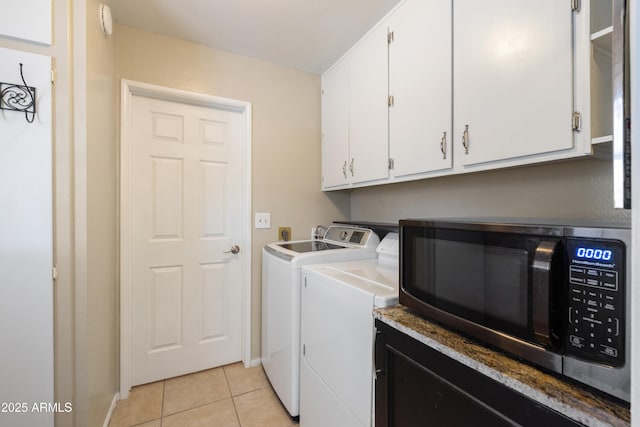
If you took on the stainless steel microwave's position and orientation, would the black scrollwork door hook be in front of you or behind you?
in front

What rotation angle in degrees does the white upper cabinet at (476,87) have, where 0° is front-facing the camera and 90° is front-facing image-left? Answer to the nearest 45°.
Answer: approximately 45°

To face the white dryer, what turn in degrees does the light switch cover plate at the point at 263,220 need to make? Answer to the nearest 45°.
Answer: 0° — it already faces it

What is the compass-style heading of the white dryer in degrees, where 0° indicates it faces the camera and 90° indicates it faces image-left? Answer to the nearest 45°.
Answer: approximately 45°

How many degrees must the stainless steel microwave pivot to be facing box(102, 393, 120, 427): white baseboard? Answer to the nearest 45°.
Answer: approximately 45° to its right

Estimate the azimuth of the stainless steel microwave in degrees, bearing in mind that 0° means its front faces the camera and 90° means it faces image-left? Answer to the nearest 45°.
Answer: approximately 45°
